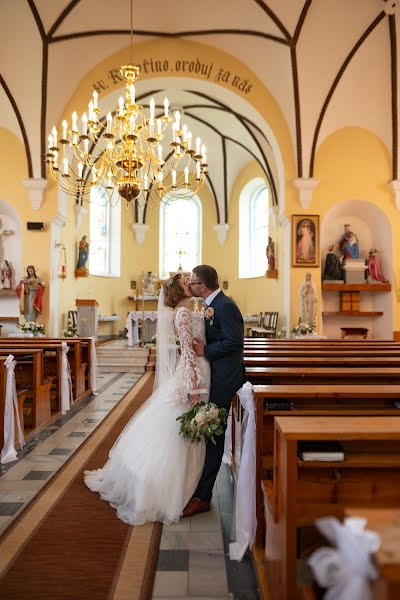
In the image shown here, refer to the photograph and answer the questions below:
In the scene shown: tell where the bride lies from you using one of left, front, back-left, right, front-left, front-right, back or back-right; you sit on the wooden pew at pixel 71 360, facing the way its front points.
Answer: back

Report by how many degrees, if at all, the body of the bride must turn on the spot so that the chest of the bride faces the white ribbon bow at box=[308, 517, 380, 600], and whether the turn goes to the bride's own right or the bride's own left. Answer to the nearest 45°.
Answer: approximately 90° to the bride's own right

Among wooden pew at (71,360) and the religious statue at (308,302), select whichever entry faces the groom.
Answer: the religious statue

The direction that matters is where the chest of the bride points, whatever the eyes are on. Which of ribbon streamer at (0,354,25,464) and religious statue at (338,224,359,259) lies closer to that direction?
the religious statue

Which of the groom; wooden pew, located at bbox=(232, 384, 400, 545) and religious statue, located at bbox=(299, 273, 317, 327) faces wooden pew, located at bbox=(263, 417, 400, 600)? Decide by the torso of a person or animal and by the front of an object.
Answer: the religious statue

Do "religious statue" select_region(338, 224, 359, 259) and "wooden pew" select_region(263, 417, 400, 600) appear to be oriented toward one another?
yes

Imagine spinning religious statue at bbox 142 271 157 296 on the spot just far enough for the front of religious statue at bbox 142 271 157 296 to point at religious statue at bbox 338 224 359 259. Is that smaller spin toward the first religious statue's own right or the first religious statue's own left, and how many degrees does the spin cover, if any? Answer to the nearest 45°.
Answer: approximately 45° to the first religious statue's own left

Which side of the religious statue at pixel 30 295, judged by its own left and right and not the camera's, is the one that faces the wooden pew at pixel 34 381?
front

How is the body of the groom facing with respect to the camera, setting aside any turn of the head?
to the viewer's left

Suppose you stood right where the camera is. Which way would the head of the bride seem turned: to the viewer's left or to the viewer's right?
to the viewer's right

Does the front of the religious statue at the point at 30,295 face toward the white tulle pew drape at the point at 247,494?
yes

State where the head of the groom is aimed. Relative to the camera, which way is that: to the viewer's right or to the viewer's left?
to the viewer's left

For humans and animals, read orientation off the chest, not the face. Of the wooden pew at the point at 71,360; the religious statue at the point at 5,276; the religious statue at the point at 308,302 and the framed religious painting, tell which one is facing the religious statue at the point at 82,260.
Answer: the wooden pew

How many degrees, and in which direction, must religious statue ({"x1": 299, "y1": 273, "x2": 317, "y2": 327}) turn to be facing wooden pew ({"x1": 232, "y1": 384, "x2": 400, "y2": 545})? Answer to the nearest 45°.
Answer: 0° — it already faces it

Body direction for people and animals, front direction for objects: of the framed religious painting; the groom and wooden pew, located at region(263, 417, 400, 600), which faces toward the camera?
the framed religious painting

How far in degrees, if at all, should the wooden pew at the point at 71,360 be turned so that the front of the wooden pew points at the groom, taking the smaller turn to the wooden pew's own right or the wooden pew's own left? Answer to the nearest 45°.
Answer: approximately 180°
